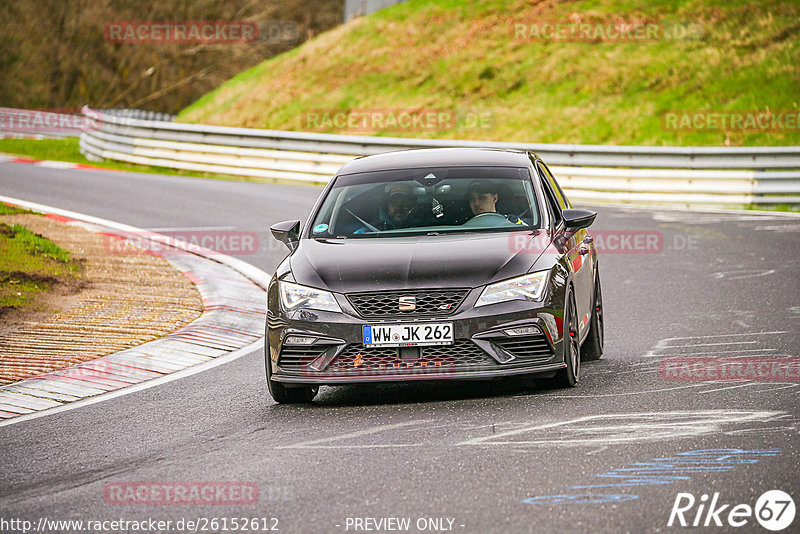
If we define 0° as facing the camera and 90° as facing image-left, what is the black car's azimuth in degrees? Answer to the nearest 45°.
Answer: approximately 0°

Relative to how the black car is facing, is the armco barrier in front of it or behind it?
behind

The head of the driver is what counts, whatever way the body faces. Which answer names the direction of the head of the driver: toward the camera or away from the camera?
toward the camera
